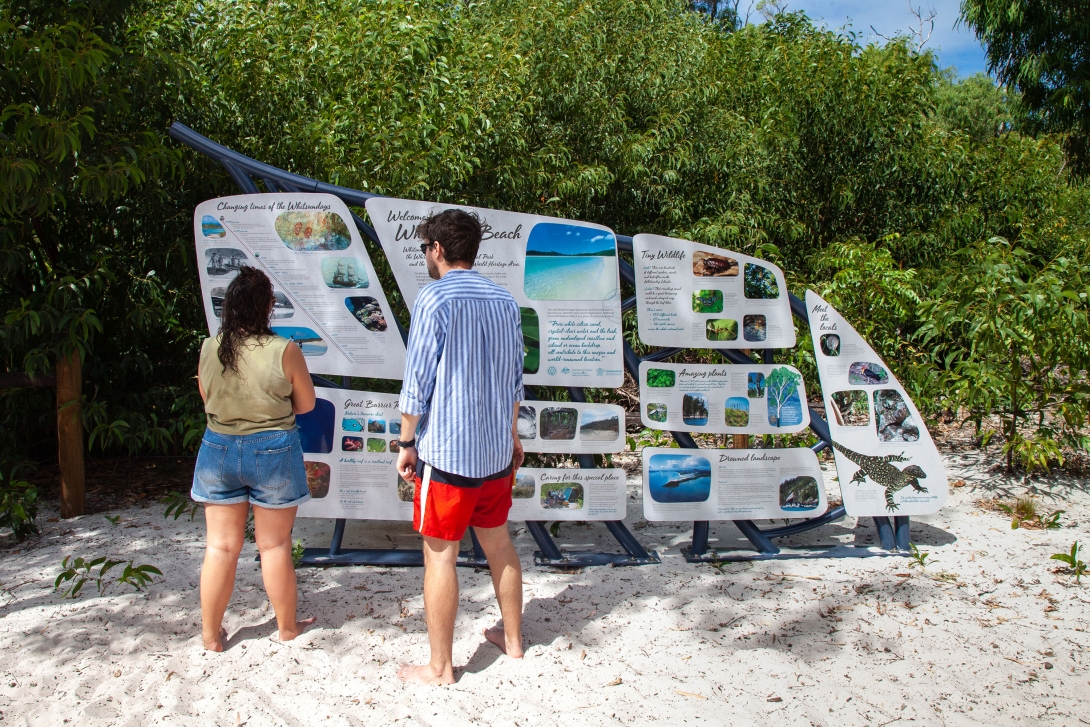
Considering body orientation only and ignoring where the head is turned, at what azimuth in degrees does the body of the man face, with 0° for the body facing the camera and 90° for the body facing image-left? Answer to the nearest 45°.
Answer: approximately 135°

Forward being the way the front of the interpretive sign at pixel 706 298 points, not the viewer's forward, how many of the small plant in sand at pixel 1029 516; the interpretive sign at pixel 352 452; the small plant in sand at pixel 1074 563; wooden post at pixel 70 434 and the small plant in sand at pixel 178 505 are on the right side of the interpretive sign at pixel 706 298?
3

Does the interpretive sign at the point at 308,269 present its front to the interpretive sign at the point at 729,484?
no

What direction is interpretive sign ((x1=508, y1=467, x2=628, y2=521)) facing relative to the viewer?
toward the camera

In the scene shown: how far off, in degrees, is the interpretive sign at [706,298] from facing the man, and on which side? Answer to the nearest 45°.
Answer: approximately 45° to its right

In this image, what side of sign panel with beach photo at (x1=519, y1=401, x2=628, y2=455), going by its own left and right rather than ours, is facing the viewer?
front

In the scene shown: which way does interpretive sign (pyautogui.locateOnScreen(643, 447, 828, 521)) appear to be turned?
toward the camera

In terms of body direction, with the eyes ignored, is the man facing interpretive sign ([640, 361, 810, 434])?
no

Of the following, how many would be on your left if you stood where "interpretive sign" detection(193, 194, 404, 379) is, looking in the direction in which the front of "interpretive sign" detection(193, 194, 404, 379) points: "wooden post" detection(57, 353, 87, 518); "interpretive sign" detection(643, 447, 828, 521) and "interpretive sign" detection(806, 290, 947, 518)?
2

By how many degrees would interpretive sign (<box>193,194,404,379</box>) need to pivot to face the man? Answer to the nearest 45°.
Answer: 0° — it already faces them

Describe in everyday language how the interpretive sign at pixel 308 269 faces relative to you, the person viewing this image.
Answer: facing the viewer

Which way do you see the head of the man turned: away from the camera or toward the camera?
away from the camera

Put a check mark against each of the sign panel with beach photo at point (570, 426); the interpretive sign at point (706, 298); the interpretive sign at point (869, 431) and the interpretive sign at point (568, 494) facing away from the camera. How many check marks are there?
0

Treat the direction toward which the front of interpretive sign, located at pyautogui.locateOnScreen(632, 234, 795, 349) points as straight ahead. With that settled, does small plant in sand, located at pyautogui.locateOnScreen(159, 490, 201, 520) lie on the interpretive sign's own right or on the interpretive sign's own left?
on the interpretive sign's own right

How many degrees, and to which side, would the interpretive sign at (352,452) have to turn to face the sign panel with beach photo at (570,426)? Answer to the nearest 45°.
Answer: approximately 90° to its left

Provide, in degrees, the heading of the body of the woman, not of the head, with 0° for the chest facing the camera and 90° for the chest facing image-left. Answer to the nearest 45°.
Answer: approximately 180°

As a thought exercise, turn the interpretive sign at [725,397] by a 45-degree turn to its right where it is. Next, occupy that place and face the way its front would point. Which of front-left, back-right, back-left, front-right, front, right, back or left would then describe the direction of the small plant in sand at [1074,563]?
back-left
